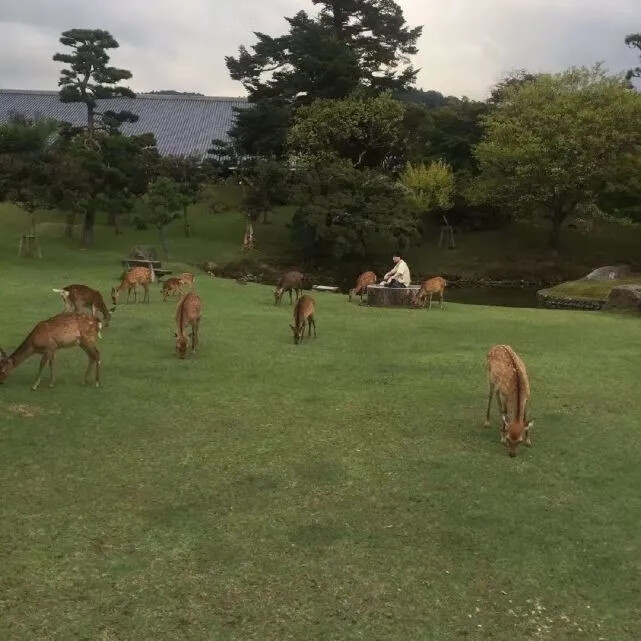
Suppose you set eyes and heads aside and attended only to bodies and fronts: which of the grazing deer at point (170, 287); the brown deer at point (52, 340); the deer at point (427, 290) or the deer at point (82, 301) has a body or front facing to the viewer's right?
the deer at point (82, 301)

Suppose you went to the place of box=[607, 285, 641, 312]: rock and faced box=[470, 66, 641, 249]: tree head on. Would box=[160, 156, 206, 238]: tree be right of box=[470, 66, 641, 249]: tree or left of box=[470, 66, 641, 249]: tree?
left

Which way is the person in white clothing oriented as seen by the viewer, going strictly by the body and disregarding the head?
to the viewer's left

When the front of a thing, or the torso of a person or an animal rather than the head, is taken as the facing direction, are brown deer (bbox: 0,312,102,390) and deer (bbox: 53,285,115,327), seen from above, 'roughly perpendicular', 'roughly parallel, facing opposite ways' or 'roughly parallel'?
roughly parallel, facing opposite ways

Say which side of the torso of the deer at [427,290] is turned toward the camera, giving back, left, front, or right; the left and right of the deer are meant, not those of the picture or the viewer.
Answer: left

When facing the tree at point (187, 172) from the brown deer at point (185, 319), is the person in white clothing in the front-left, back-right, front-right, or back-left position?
front-right

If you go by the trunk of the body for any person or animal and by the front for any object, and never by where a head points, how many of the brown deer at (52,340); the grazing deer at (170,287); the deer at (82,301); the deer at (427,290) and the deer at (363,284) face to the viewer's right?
1

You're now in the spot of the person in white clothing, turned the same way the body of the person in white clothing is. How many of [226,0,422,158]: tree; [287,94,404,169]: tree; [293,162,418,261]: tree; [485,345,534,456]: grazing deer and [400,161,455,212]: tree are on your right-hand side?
4

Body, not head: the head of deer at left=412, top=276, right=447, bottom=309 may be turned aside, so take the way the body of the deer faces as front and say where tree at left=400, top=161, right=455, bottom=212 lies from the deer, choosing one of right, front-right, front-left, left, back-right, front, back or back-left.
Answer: right

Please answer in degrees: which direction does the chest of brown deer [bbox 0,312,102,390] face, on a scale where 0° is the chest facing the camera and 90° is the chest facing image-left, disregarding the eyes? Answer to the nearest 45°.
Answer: approximately 90°

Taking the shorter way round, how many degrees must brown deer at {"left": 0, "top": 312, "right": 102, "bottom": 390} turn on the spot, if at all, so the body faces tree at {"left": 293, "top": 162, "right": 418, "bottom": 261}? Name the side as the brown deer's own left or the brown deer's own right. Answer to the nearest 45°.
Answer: approximately 135° to the brown deer's own right

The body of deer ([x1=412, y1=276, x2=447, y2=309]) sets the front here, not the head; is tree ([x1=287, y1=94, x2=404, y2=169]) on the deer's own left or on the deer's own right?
on the deer's own right

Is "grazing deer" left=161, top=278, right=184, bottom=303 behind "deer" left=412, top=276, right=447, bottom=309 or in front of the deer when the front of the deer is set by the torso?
in front

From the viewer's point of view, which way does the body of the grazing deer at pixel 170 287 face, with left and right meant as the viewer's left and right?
facing the viewer and to the left of the viewer
